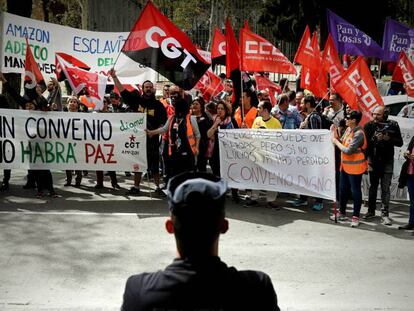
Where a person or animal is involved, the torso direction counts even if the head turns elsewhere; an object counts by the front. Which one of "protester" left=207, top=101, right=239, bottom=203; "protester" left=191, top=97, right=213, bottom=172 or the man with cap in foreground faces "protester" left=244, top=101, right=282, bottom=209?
the man with cap in foreground

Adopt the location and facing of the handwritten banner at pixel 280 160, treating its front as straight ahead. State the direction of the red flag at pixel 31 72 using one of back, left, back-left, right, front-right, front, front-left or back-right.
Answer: right

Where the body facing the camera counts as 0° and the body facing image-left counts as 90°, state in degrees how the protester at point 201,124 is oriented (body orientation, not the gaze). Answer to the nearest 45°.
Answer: approximately 45°

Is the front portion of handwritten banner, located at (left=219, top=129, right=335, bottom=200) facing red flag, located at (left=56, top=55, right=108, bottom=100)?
no

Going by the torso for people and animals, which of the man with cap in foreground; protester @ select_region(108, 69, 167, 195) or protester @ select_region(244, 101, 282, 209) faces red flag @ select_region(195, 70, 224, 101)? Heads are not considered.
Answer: the man with cap in foreground

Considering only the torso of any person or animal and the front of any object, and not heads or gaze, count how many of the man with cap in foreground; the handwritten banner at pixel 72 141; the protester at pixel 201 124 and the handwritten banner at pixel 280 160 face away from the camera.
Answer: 1

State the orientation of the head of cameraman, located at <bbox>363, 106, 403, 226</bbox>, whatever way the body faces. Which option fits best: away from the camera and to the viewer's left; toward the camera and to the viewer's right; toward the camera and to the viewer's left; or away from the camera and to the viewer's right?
toward the camera and to the viewer's left

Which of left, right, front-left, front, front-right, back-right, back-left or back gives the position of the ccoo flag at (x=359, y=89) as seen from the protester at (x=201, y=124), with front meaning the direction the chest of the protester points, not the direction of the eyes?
back-left

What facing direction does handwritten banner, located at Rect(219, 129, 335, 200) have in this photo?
toward the camera

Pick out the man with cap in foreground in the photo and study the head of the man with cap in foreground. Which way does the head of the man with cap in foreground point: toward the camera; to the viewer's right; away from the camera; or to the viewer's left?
away from the camera

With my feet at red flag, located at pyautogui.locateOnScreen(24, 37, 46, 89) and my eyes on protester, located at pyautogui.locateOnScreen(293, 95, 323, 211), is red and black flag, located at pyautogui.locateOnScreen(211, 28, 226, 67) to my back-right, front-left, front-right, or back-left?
front-left

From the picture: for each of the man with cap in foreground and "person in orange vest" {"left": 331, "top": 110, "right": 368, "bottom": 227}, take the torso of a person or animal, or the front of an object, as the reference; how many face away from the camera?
1

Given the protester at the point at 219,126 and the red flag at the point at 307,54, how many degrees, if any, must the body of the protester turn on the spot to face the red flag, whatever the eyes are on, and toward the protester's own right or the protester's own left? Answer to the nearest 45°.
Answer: approximately 180°

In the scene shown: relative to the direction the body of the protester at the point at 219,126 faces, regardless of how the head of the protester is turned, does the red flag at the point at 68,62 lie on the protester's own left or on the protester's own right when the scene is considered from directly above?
on the protester's own right

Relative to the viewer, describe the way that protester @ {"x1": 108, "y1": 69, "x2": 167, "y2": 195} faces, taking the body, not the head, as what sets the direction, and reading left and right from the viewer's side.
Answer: facing the viewer

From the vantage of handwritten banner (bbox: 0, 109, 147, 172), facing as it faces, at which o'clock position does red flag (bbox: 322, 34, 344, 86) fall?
The red flag is roughly at 9 o'clock from the handwritten banner.

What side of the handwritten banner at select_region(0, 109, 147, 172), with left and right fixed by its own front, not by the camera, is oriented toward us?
front
